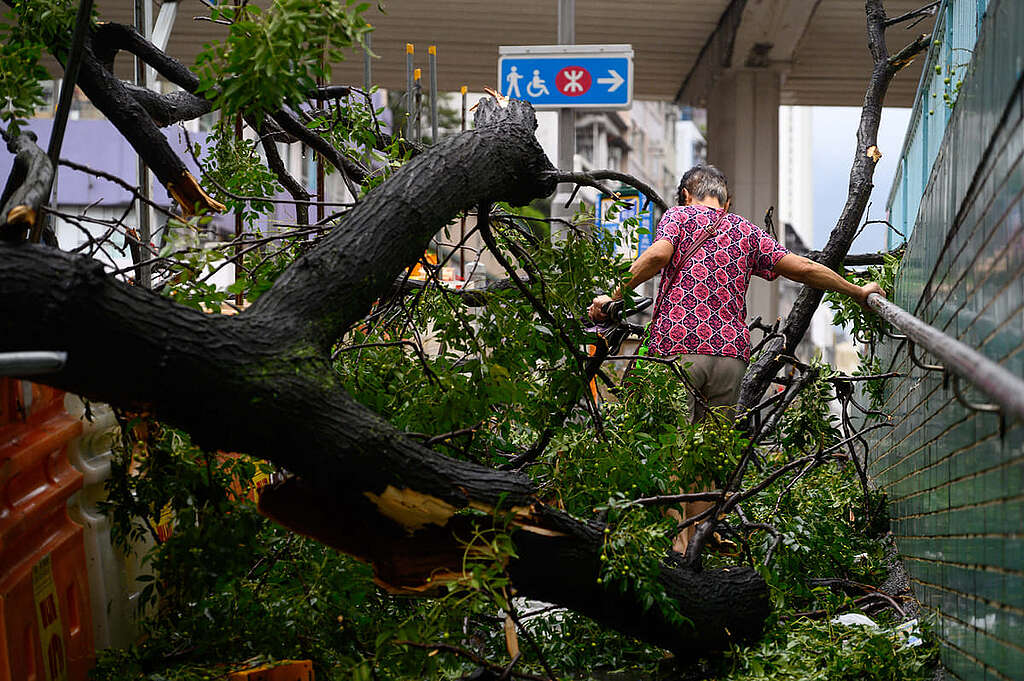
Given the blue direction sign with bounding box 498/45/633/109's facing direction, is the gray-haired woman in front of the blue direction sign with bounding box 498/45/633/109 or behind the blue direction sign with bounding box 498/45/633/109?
in front

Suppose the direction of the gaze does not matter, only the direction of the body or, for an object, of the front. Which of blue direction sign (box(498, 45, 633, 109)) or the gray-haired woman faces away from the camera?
the gray-haired woman

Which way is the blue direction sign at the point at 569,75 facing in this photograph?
toward the camera

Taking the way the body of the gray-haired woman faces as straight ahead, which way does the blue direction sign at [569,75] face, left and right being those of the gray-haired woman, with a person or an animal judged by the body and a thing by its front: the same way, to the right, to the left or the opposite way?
the opposite way

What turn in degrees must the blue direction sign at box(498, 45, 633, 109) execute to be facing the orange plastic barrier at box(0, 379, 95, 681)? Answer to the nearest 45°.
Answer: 0° — it already faces it

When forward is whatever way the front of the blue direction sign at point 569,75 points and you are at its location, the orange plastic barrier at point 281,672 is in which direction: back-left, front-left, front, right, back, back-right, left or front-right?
front

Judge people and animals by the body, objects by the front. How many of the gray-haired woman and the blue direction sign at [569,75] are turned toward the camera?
1

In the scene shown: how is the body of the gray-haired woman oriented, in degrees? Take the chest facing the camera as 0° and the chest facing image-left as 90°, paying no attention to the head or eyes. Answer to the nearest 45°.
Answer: approximately 180°

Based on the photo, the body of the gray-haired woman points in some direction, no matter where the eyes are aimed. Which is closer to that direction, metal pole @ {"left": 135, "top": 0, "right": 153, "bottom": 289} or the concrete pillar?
the concrete pillar
